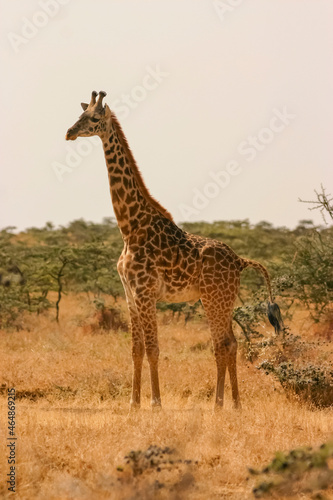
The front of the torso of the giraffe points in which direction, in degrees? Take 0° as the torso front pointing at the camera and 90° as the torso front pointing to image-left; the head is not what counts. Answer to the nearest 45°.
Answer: approximately 90°
